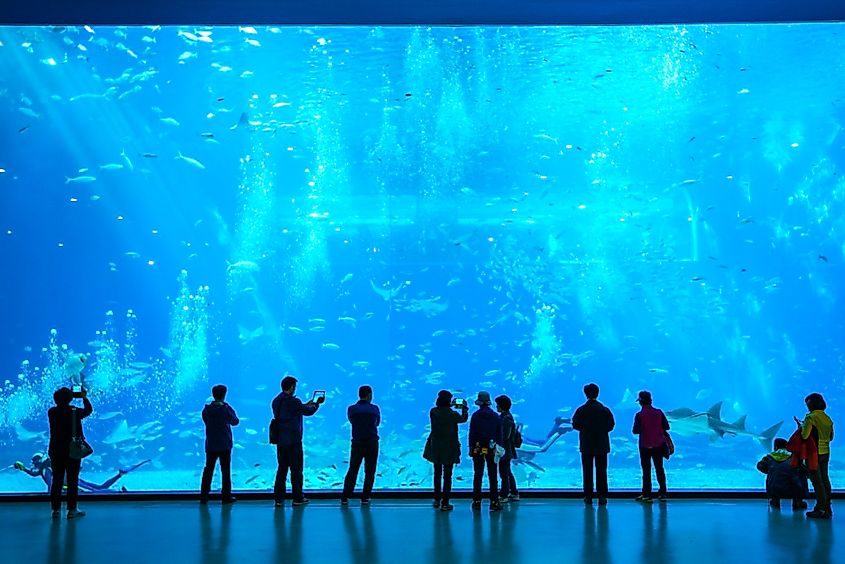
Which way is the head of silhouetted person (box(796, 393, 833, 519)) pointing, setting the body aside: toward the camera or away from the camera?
away from the camera

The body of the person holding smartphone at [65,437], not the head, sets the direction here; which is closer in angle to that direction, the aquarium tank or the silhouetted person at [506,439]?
the aquarium tank

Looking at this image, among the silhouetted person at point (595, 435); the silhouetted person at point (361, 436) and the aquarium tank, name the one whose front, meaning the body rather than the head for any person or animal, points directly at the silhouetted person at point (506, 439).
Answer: the aquarium tank

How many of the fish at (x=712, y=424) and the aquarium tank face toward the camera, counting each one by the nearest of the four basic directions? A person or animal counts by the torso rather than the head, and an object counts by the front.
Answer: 1

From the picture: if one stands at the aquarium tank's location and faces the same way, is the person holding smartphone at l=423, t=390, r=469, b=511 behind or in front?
in front

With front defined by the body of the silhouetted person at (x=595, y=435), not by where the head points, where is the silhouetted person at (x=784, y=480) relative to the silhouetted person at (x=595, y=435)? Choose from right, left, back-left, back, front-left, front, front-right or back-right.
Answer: right

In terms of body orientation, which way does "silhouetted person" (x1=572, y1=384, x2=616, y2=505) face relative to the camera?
away from the camera

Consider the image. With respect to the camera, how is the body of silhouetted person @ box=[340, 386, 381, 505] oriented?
away from the camera

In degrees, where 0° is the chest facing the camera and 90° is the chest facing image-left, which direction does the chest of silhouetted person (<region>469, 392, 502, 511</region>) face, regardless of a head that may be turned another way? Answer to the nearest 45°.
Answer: approximately 180°

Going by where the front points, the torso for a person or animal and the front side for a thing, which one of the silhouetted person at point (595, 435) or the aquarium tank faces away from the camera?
the silhouetted person

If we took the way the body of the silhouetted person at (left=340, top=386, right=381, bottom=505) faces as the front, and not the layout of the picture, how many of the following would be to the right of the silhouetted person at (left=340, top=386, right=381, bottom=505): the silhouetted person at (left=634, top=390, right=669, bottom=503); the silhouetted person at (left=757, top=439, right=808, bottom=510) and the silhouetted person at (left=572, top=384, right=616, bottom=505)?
3

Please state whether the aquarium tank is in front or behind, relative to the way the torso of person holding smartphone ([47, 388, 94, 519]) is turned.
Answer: in front

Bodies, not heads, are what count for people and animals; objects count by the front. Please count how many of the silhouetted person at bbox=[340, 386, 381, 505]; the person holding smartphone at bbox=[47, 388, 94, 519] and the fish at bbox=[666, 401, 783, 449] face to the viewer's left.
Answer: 1

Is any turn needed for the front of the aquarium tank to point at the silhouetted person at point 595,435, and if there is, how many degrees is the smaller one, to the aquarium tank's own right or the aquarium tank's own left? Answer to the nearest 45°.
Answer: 0° — it already faces them

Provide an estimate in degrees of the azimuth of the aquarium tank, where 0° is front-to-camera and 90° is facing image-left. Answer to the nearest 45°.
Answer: approximately 0°

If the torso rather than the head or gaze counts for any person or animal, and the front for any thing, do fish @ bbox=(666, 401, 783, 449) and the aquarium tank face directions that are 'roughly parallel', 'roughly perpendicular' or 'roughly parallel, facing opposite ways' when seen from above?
roughly perpendicular

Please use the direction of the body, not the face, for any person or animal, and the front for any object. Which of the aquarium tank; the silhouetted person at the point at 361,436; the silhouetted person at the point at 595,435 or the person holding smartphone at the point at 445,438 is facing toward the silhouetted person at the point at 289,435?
the aquarium tank

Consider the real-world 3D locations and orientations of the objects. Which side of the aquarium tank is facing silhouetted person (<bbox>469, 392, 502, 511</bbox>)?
front

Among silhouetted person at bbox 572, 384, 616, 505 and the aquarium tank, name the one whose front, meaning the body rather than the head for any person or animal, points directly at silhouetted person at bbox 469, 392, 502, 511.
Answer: the aquarium tank
